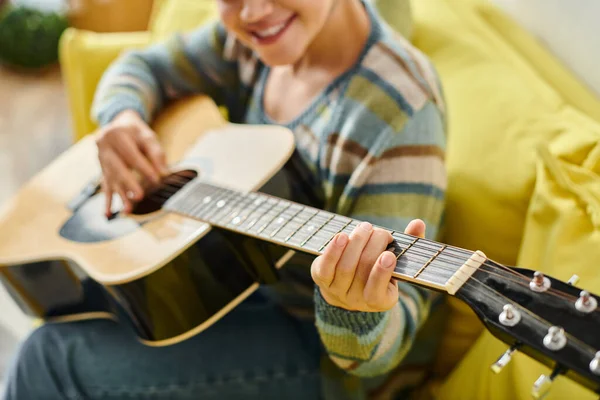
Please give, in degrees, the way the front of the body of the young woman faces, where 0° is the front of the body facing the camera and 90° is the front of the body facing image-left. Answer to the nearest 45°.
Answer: approximately 45°

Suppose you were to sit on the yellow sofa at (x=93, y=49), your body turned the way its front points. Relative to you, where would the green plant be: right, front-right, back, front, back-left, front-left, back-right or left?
back-right

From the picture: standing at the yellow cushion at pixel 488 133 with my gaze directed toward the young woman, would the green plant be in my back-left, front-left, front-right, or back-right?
front-right
